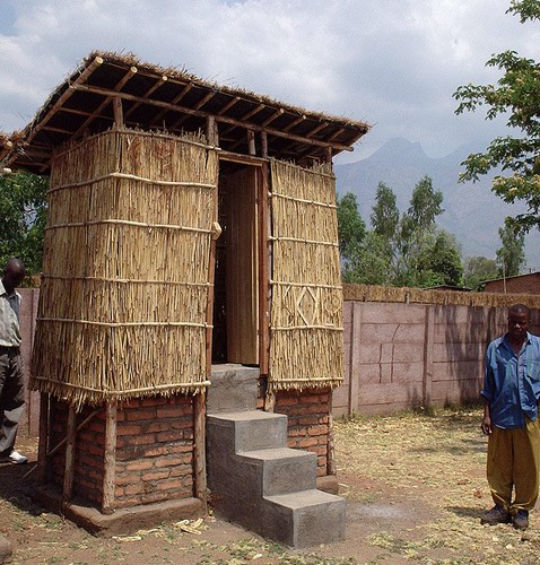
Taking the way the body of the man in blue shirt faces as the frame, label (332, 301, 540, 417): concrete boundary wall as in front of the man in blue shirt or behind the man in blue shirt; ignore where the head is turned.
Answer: behind

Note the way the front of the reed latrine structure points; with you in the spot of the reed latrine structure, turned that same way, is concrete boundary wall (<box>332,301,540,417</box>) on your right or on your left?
on your left

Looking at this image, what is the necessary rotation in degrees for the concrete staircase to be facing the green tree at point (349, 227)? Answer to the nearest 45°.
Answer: approximately 135° to its left

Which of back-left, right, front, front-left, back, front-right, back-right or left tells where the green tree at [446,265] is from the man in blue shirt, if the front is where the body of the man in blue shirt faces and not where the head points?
back

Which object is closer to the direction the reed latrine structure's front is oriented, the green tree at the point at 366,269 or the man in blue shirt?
the man in blue shirt

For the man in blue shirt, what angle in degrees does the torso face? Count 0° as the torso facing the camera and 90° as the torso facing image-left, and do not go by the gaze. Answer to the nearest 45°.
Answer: approximately 0°

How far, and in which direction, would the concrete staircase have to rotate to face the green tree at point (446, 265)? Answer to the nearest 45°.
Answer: approximately 135° to its left

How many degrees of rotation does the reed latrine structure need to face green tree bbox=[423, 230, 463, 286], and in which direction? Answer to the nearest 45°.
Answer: approximately 90° to its left

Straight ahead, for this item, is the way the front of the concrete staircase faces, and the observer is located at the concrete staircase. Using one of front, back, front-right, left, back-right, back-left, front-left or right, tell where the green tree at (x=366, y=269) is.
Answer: back-left

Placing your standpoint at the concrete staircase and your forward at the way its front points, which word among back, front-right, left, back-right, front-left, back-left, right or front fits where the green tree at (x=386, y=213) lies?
back-left

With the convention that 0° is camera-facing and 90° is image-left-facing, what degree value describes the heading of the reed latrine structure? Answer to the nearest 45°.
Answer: approximately 315°

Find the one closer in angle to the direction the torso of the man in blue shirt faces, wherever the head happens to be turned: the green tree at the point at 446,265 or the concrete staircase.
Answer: the concrete staircase
